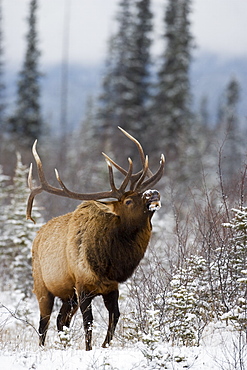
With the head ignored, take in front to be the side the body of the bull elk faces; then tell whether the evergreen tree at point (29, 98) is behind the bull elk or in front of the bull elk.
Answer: behind

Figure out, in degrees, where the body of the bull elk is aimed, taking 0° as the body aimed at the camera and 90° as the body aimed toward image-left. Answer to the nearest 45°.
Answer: approximately 315°

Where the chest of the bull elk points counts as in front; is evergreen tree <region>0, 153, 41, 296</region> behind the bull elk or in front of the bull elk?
behind

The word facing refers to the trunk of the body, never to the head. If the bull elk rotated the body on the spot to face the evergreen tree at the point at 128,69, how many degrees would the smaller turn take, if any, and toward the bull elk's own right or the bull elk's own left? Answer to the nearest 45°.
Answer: approximately 135° to the bull elk's own left
